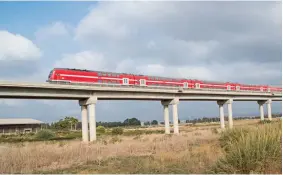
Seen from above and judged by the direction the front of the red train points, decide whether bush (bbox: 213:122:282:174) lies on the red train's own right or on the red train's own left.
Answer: on the red train's own left

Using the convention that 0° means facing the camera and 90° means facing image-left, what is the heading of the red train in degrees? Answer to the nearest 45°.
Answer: approximately 45°
